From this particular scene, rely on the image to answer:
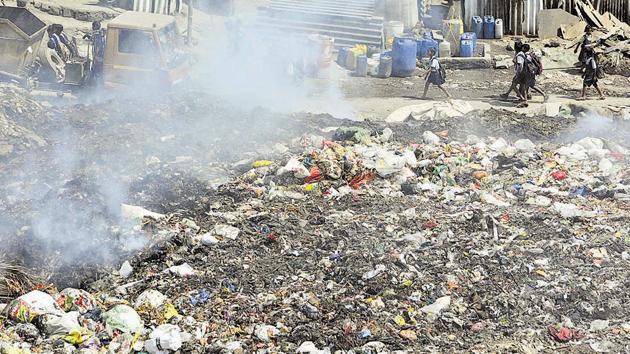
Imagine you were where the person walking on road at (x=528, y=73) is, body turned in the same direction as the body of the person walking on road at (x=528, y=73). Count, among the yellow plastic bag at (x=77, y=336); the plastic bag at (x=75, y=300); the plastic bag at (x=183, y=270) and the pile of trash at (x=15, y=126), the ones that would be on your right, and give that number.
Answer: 0

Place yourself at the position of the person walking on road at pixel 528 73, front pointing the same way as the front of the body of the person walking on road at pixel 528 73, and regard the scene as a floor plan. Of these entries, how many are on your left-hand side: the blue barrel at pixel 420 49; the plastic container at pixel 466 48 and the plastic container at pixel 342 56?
0

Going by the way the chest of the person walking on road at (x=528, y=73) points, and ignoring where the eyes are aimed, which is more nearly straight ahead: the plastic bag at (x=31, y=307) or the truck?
the truck

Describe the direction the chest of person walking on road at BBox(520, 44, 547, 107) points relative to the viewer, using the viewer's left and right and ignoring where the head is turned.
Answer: facing to the left of the viewer
